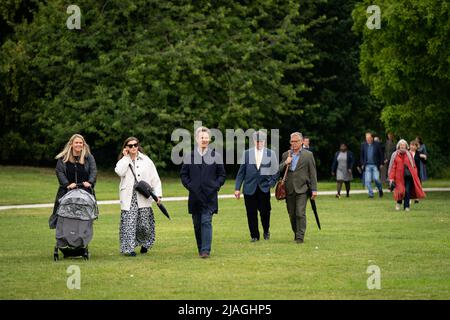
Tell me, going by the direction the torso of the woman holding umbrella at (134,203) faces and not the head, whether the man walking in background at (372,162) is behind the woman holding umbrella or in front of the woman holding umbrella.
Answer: behind

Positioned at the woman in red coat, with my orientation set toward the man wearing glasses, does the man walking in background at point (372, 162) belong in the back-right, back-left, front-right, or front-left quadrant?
back-right

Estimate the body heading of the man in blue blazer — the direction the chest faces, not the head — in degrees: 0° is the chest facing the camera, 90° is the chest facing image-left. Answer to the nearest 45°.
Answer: approximately 0°

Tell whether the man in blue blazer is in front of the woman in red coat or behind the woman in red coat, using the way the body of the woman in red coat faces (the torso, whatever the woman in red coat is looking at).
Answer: in front

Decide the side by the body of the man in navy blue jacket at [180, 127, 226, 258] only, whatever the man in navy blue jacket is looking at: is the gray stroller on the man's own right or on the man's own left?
on the man's own right

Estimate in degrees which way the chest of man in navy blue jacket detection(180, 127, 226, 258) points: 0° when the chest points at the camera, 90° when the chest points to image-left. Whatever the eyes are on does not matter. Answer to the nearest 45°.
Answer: approximately 0°

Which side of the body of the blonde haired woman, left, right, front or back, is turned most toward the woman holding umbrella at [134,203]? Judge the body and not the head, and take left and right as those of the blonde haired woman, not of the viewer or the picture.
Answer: left
